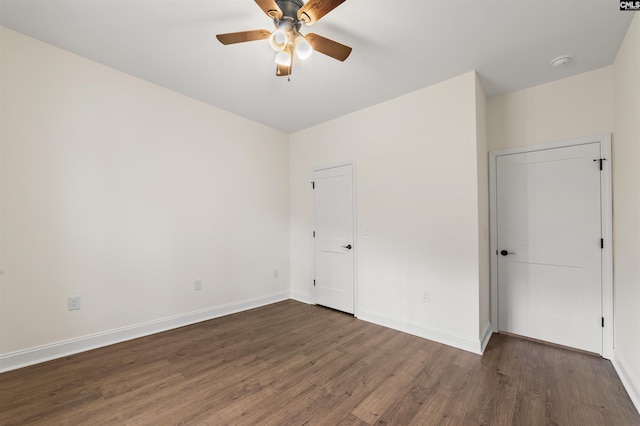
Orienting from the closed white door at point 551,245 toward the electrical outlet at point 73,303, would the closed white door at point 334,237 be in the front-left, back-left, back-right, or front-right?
front-right

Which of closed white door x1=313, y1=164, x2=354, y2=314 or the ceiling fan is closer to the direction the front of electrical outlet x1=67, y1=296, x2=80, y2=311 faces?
the ceiling fan

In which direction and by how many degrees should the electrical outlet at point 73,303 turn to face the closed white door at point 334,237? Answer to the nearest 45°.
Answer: approximately 90° to its left

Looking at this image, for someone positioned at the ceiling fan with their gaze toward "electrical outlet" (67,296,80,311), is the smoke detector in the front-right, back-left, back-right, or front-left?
back-right

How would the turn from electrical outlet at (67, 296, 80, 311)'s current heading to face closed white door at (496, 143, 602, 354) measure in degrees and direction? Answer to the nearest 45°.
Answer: approximately 45° to its left

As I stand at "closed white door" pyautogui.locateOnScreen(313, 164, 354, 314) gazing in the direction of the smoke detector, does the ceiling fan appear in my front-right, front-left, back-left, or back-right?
front-right

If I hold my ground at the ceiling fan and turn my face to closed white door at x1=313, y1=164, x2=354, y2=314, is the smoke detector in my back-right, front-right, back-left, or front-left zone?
front-right

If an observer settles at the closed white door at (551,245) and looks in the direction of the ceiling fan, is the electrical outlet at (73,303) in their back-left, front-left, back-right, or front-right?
front-right

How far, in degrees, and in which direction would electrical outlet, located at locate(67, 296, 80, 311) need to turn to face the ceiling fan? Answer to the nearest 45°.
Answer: approximately 45° to its left

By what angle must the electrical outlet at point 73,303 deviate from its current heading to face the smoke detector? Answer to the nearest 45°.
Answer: approximately 45° to its left
